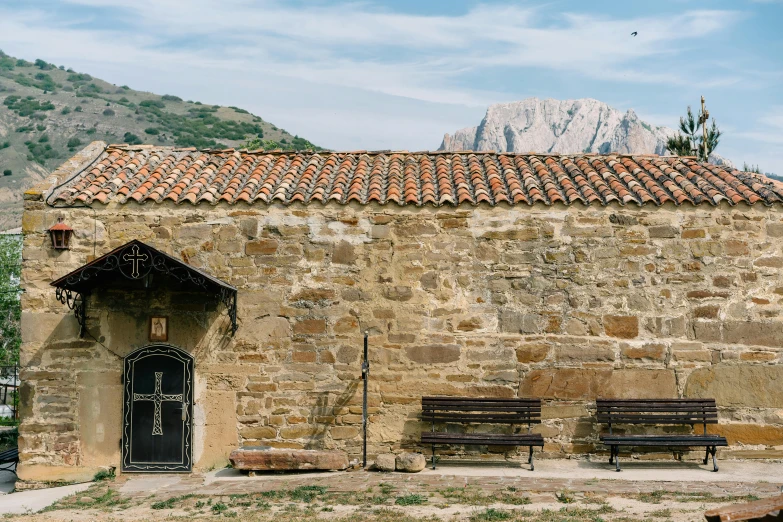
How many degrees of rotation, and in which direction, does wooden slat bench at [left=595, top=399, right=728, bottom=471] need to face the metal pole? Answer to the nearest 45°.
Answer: approximately 90° to its right

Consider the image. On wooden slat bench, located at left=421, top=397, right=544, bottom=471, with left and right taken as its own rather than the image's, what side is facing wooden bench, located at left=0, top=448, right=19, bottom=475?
right

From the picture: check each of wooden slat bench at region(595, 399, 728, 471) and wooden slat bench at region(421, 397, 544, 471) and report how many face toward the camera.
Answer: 2

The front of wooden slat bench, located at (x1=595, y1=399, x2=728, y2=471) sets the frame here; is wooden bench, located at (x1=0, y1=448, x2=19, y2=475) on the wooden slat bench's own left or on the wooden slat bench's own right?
on the wooden slat bench's own right

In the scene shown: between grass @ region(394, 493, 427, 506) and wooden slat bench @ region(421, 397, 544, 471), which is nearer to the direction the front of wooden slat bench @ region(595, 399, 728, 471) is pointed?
the grass

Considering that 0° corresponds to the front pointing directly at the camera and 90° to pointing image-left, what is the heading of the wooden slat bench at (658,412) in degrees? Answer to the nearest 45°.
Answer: approximately 0°
